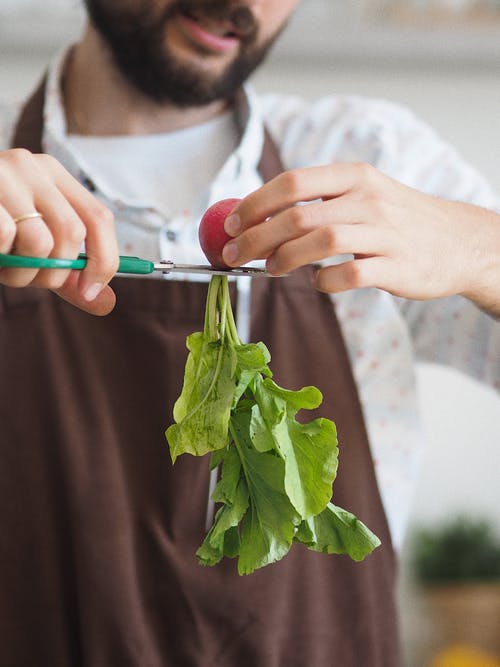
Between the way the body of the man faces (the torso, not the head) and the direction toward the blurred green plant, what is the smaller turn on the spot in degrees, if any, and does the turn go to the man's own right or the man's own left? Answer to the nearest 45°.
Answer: approximately 135° to the man's own left

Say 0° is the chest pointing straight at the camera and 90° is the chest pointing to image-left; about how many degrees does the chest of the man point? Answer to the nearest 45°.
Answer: approximately 0°
